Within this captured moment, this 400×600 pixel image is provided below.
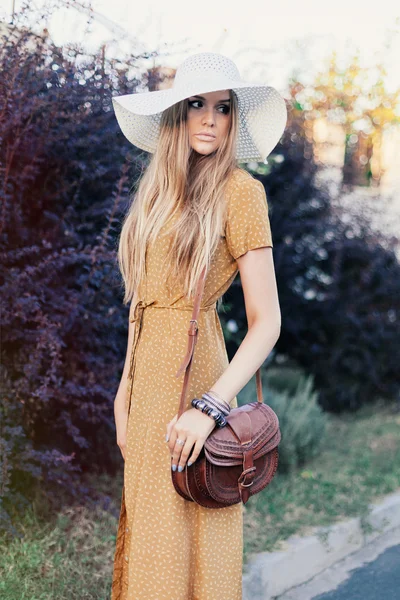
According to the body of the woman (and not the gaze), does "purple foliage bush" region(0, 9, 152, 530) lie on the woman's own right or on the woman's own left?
on the woman's own right

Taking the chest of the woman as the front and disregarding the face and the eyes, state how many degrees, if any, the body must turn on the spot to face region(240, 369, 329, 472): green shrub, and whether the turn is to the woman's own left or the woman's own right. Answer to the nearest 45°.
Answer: approximately 135° to the woman's own right

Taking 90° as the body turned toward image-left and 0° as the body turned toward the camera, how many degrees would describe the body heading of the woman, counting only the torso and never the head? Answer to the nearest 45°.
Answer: approximately 45°
